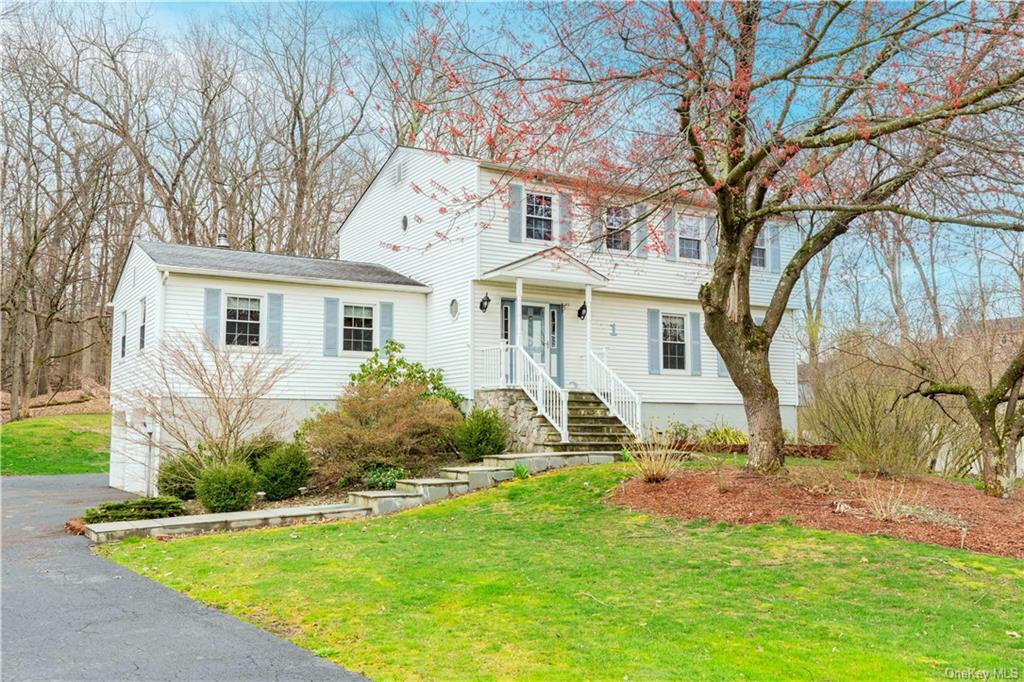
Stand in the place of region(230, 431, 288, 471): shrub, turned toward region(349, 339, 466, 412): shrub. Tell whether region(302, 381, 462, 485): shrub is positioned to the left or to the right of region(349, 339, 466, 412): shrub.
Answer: right

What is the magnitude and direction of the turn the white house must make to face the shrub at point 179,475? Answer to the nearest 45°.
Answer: approximately 90° to its right

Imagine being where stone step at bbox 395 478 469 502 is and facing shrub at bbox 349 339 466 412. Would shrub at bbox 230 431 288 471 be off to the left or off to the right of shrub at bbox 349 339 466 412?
left

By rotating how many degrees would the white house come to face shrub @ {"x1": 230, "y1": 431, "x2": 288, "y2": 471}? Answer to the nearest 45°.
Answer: approximately 90° to its right

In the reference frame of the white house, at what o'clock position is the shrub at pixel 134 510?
The shrub is roughly at 3 o'clock from the white house.

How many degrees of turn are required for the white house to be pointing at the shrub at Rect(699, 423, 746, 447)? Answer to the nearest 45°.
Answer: approximately 45° to its left

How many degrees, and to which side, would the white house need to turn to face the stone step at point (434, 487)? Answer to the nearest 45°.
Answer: approximately 45° to its right

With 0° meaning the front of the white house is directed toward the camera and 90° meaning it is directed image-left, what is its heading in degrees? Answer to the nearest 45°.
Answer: approximately 315°

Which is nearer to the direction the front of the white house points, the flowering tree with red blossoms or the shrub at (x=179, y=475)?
the flowering tree with red blossoms

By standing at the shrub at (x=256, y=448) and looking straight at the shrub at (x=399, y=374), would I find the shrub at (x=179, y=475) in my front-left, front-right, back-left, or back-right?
back-left
